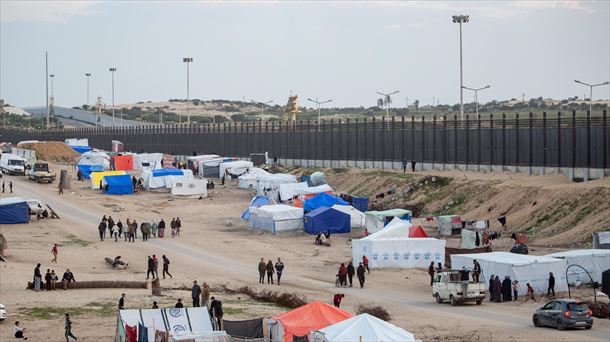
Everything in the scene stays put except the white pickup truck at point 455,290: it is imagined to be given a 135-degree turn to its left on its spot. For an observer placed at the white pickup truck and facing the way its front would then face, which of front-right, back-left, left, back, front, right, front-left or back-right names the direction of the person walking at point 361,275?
back-right

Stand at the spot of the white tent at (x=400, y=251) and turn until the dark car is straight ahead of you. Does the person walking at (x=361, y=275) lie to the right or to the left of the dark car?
right

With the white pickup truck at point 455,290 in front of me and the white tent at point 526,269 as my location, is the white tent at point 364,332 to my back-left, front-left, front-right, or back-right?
front-left
